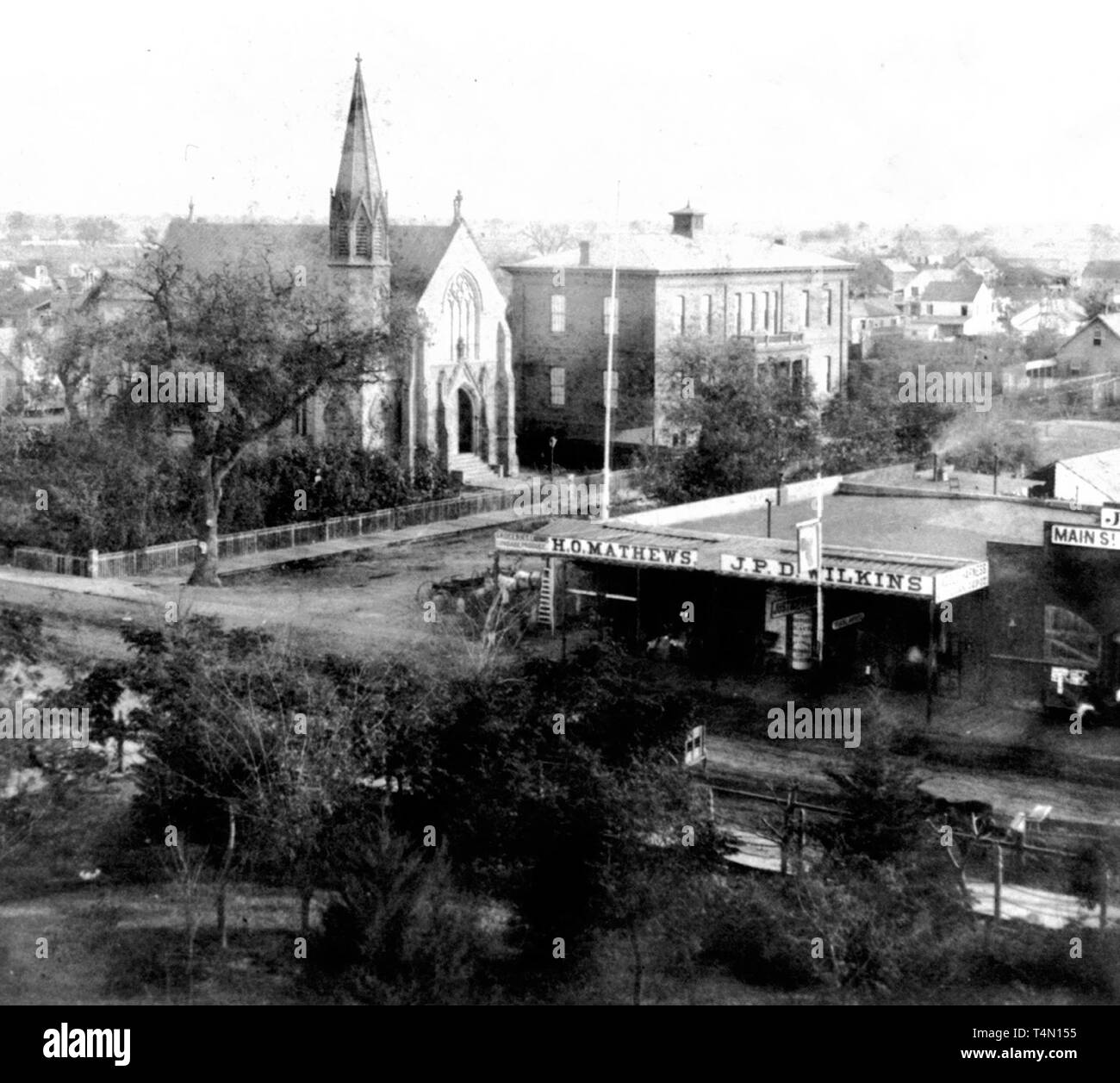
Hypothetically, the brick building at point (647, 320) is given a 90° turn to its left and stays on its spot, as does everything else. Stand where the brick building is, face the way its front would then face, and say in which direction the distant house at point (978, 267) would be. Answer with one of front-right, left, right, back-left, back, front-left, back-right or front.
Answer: front

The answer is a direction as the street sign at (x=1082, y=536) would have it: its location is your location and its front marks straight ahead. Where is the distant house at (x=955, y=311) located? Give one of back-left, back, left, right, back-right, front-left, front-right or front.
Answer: back

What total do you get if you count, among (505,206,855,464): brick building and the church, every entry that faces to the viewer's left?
0

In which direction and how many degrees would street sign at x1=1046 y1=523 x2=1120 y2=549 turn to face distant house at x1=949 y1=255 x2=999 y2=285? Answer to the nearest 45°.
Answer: approximately 180°

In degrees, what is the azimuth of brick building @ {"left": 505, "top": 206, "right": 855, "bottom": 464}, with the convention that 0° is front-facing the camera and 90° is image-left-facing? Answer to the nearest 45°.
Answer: approximately 315°

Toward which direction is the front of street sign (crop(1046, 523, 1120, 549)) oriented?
toward the camera

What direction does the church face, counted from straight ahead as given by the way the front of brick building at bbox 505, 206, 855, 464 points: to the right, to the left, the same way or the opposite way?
the same way

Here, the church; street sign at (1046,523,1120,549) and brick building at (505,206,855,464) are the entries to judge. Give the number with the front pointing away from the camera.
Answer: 0

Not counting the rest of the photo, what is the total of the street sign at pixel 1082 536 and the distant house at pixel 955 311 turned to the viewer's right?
0

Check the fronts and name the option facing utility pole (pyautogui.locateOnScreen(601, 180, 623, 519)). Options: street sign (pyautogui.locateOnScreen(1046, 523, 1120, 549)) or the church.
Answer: the church

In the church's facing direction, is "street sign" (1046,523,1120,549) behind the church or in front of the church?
in front

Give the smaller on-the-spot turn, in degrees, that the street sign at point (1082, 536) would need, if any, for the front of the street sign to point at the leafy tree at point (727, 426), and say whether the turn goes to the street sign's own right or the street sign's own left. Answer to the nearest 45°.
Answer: approximately 135° to the street sign's own right

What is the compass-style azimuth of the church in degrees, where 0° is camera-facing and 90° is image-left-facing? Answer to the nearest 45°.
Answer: approximately 315°

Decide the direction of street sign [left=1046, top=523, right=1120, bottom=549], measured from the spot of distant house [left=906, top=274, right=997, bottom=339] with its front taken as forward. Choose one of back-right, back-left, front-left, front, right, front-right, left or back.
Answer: front-left

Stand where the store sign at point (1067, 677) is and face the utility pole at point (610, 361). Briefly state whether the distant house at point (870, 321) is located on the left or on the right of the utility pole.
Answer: right

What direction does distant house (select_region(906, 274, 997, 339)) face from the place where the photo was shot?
facing the viewer and to the left of the viewer

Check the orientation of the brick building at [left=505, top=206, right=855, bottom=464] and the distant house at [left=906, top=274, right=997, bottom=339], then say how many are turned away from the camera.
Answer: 0
